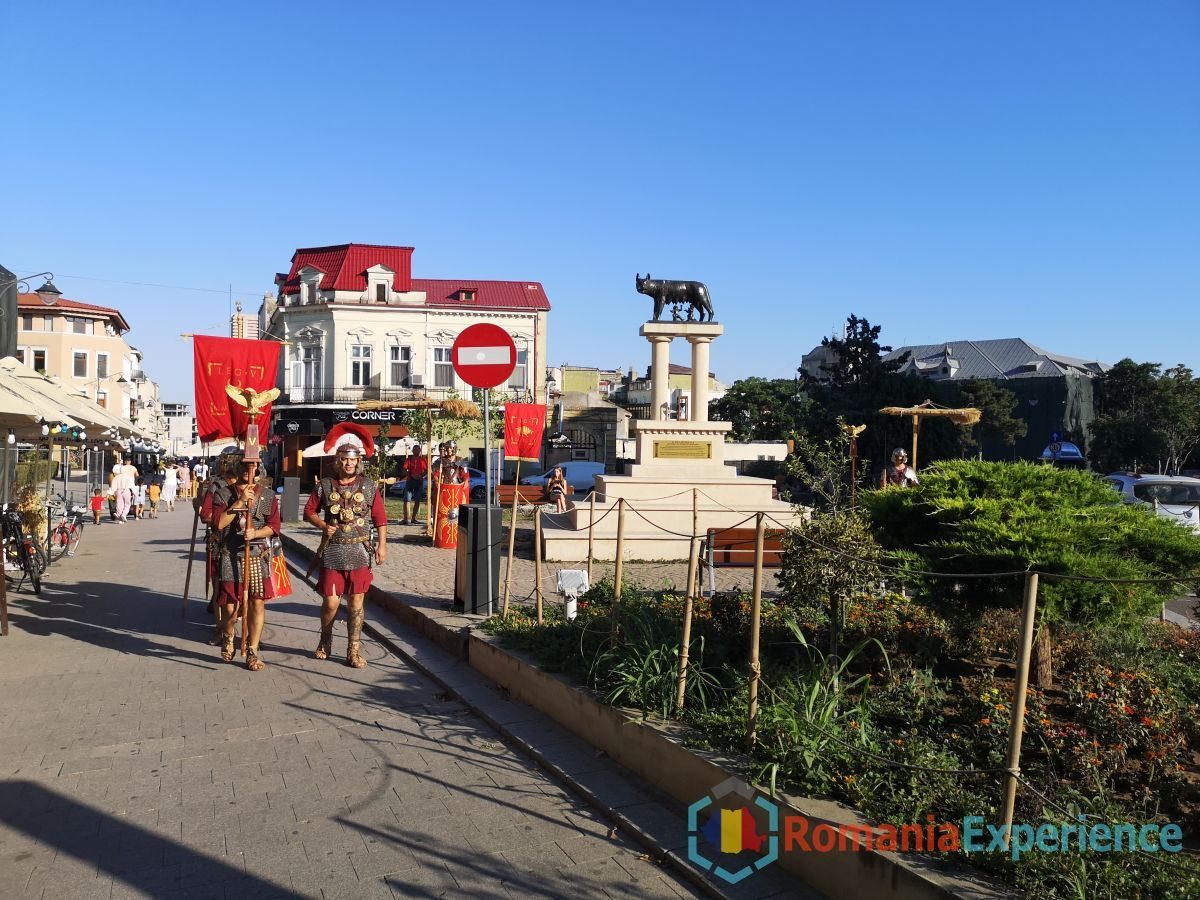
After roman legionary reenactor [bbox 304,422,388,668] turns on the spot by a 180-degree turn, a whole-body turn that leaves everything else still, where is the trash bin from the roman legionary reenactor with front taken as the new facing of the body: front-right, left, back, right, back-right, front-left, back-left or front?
front-right

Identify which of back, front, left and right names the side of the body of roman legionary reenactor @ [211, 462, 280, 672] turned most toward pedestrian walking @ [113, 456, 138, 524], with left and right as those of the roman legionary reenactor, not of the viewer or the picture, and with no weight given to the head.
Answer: back

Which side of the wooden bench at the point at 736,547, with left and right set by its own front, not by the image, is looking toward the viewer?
back

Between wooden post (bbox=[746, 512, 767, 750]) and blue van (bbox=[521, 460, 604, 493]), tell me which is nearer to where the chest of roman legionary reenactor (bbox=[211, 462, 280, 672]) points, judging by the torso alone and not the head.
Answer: the wooden post

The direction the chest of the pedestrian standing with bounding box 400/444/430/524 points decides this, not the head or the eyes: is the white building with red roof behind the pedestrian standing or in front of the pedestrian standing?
behind

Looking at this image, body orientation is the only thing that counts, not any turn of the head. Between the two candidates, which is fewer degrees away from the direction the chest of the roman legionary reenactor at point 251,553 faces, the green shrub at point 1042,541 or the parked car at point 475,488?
the green shrub

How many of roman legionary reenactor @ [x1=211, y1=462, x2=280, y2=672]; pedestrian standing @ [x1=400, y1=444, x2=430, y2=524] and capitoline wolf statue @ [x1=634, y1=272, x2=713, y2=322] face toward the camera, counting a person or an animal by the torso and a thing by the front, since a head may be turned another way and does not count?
2
